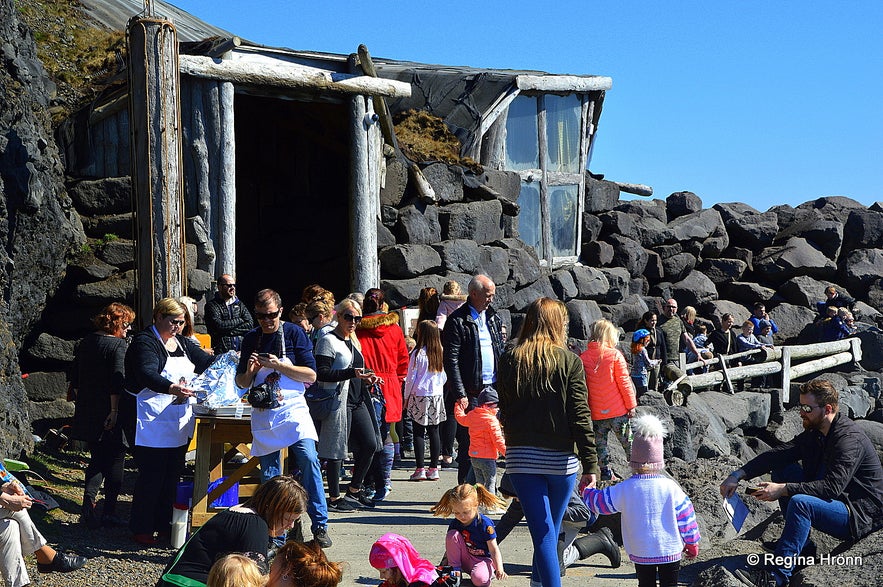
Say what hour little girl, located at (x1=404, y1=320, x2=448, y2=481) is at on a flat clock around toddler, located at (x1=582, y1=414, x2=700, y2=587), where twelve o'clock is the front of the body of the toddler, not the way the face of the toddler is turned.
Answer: The little girl is roughly at 11 o'clock from the toddler.

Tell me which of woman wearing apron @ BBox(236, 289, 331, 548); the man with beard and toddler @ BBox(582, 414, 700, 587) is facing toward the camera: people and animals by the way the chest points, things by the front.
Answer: the woman wearing apron

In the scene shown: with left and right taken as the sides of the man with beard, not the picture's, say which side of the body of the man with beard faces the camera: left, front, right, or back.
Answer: left

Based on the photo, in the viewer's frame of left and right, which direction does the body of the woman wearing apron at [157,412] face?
facing the viewer and to the right of the viewer

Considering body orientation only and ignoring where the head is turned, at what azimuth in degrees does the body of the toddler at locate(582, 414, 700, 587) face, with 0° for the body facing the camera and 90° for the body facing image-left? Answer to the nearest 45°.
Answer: approximately 180°

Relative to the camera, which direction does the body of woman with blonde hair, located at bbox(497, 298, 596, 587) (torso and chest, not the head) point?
away from the camera

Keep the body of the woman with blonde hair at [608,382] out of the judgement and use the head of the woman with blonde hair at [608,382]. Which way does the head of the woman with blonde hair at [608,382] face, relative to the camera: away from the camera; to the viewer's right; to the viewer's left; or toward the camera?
away from the camera

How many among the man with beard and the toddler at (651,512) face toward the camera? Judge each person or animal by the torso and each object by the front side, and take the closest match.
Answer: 0

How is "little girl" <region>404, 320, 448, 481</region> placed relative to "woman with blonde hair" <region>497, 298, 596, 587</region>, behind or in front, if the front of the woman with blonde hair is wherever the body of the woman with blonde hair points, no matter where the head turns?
in front

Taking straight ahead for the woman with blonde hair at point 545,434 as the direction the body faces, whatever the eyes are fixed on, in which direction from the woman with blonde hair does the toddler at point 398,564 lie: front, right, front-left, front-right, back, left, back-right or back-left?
back-left

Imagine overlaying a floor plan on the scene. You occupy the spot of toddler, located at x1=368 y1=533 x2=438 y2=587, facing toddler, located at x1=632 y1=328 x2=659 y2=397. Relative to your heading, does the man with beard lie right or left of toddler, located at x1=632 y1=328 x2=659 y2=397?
right

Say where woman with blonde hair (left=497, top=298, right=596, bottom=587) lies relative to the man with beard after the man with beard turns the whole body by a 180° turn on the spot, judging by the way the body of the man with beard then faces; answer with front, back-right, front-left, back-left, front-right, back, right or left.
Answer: back-right

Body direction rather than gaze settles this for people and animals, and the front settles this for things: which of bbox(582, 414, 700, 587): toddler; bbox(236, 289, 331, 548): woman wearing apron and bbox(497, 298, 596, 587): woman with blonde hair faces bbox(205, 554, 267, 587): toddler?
the woman wearing apron

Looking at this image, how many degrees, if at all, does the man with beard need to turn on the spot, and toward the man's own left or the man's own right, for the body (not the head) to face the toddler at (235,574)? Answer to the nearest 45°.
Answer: approximately 45° to the man's own left
